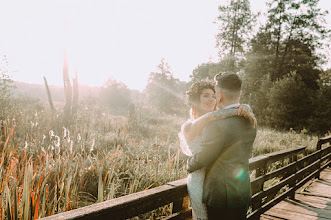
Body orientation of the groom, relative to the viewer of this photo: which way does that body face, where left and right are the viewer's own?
facing away from the viewer and to the left of the viewer

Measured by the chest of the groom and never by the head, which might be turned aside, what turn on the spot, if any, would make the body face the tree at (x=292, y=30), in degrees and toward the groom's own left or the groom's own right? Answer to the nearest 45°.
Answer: approximately 45° to the groom's own right

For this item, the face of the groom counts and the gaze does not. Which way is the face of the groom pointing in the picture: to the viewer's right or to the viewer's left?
to the viewer's left

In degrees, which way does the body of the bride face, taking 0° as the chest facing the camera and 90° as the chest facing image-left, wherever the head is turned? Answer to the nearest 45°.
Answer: approximately 315°

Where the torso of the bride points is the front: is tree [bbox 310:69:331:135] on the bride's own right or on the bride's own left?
on the bride's own left

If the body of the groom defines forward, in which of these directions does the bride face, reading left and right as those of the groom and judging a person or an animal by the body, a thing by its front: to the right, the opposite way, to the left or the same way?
the opposite way

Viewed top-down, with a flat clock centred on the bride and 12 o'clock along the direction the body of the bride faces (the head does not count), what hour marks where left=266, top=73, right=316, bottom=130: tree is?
The tree is roughly at 8 o'clock from the bride.

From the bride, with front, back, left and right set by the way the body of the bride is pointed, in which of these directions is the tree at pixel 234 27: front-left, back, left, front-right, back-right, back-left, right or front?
back-left
